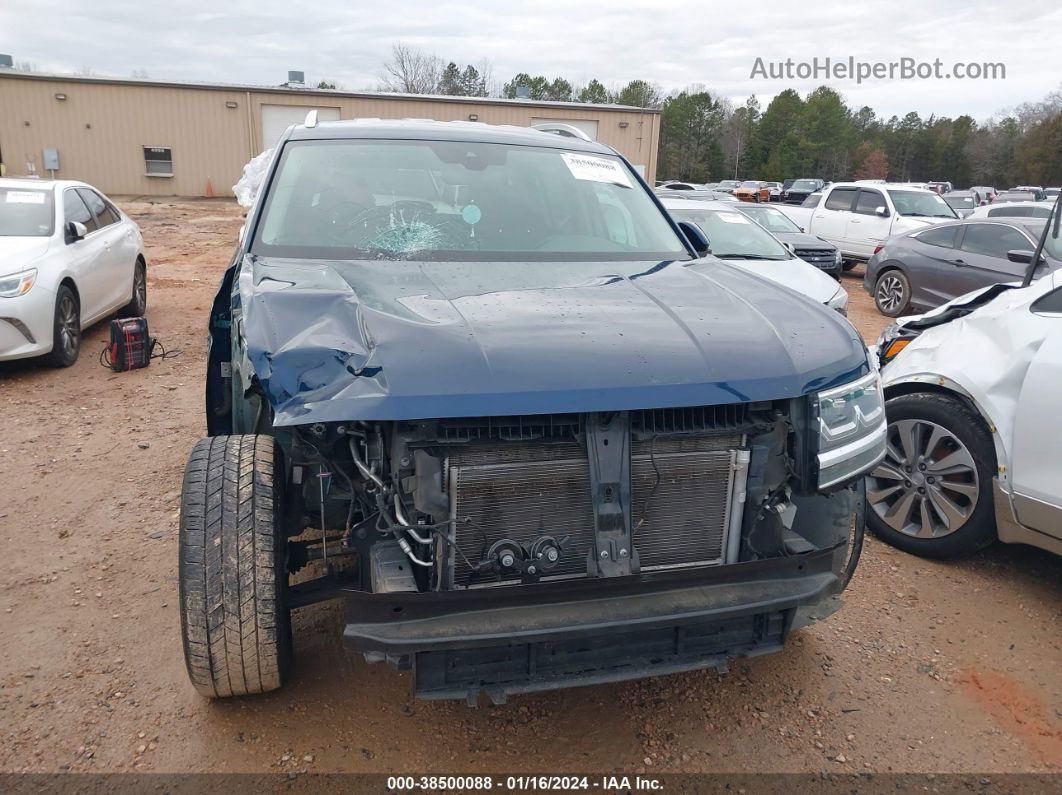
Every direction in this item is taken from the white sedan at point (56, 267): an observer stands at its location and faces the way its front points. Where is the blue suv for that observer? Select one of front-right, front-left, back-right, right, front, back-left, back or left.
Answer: front-left

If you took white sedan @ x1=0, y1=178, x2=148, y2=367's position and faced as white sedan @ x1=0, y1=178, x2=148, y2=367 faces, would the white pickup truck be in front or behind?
behind

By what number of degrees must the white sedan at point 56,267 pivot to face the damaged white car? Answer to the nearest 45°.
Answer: approximately 90° to its left

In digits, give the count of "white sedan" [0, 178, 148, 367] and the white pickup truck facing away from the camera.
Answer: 0

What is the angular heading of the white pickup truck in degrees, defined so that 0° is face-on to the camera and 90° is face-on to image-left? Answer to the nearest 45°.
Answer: approximately 315°

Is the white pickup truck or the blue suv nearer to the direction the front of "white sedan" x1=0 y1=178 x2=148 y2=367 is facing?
the blue suv

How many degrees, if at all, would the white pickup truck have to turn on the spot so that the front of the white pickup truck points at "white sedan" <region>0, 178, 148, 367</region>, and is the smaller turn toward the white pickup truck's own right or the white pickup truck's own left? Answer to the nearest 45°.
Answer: approximately 90° to the white pickup truck's own right

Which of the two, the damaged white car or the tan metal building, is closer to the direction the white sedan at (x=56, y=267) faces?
the damaged white car

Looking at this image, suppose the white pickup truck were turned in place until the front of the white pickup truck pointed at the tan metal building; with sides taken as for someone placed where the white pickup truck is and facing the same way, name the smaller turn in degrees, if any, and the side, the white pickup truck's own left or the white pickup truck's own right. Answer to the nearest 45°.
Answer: approximately 135° to the white pickup truck's own right

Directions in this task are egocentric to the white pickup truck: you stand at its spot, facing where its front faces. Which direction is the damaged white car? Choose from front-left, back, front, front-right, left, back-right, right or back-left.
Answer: front-right
